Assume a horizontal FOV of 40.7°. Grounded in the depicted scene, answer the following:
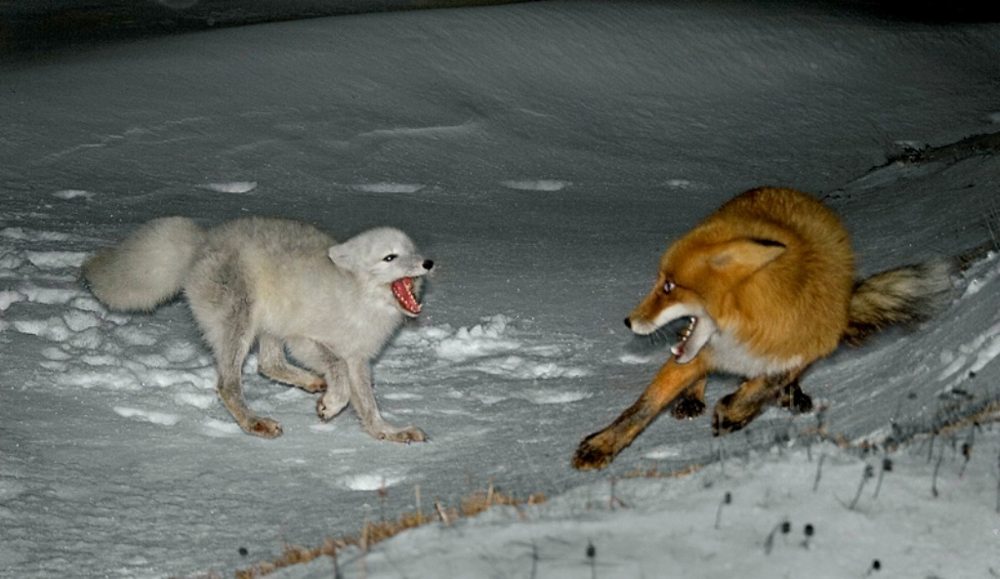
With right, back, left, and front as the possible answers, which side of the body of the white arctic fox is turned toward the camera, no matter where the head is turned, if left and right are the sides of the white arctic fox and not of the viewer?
right

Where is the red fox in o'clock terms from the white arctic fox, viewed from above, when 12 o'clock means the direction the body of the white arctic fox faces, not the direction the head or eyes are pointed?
The red fox is roughly at 1 o'clock from the white arctic fox.
